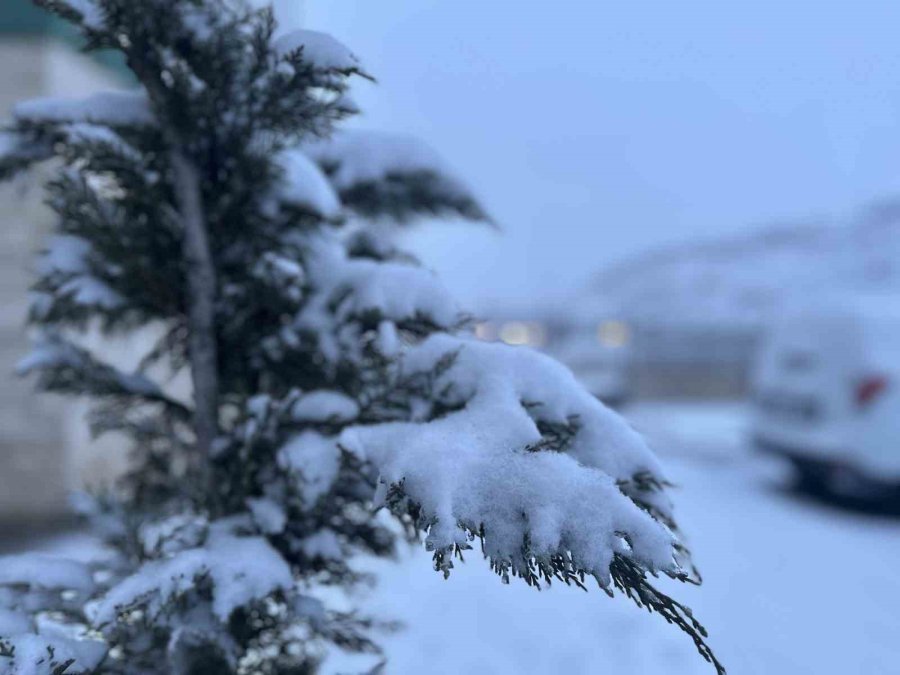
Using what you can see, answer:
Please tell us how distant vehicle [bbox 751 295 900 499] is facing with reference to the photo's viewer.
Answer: facing away from the viewer and to the right of the viewer

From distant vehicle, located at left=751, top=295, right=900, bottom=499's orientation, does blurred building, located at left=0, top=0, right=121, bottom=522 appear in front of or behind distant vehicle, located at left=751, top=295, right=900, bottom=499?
behind

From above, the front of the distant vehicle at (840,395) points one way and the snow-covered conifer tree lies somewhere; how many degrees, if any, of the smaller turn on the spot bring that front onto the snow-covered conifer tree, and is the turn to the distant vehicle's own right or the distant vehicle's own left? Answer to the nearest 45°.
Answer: approximately 135° to the distant vehicle's own right
